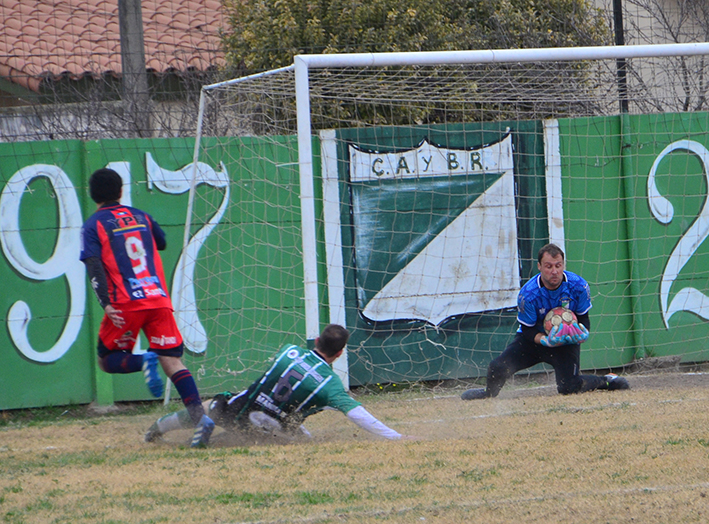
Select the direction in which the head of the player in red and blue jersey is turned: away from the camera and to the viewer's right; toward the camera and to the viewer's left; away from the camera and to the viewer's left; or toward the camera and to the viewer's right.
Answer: away from the camera and to the viewer's right

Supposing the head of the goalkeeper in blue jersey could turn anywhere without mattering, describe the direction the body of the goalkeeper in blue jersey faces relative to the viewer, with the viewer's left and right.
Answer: facing the viewer

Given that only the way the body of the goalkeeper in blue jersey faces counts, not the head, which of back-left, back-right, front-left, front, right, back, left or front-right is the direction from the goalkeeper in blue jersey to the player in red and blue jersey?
front-right

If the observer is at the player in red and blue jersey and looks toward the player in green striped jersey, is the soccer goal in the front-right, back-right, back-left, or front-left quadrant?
front-left

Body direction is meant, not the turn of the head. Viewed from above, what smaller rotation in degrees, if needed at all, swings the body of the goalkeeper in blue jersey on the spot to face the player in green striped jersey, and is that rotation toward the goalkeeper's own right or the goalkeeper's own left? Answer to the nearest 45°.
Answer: approximately 45° to the goalkeeper's own right

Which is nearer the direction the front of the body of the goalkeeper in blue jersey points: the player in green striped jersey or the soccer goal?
the player in green striped jersey

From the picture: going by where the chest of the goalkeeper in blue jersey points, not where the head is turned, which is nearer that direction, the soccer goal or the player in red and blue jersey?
the player in red and blue jersey
